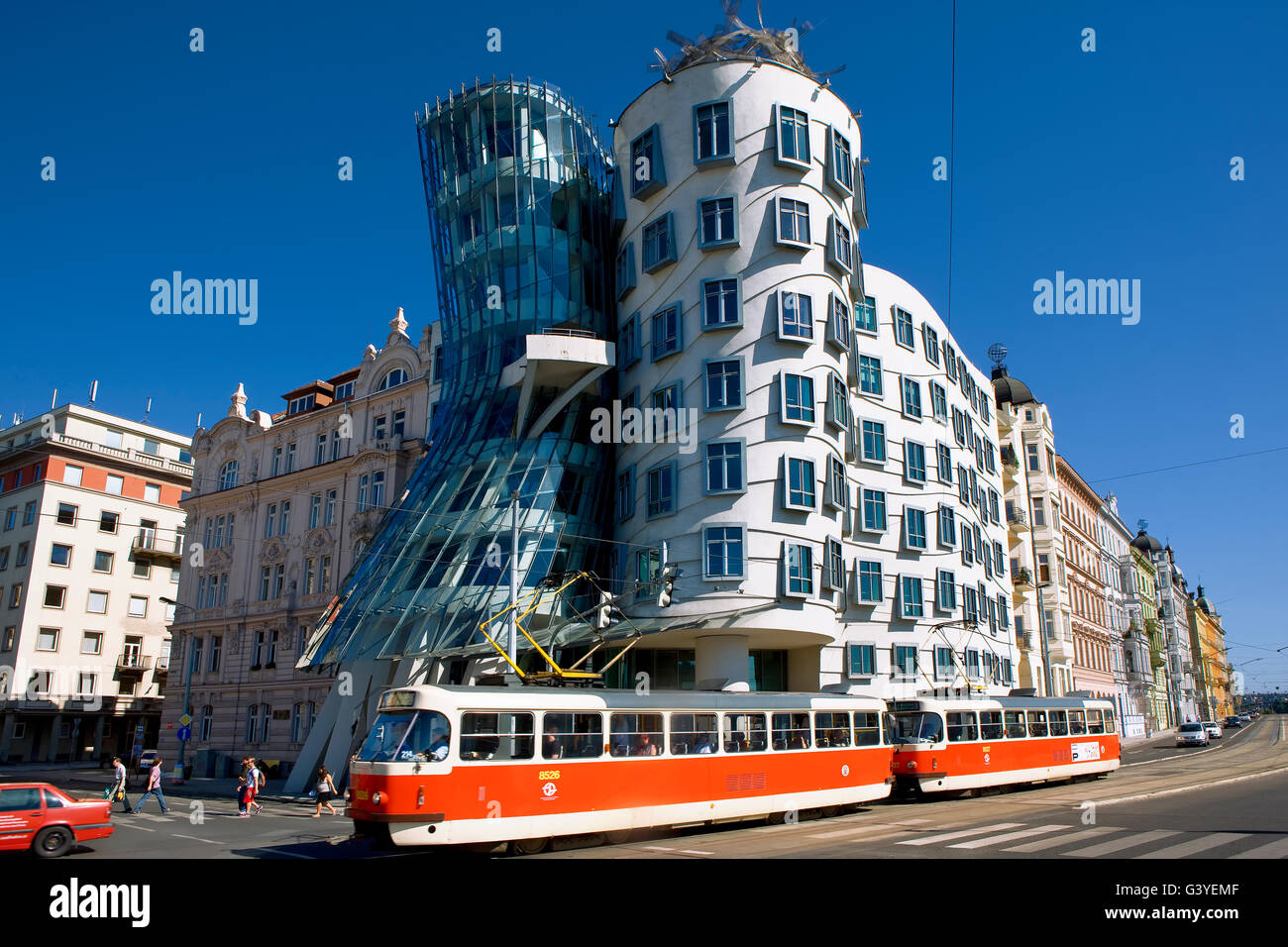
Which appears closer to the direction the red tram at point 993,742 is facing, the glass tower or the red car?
the red car

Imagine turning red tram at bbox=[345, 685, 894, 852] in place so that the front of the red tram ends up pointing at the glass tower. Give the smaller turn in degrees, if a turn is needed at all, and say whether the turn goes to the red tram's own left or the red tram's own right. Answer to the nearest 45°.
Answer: approximately 135° to the red tram's own right

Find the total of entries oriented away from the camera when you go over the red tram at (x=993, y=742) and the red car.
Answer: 0

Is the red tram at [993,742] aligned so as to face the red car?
yes

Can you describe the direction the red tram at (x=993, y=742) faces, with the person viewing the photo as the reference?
facing the viewer and to the left of the viewer

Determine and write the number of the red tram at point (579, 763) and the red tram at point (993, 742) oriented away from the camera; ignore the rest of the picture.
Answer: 0
